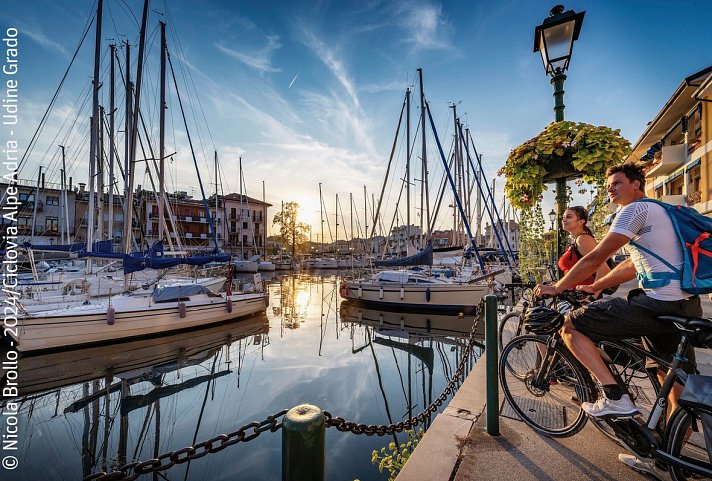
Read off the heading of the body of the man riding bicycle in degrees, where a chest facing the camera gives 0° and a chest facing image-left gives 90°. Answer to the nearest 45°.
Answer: approximately 90°

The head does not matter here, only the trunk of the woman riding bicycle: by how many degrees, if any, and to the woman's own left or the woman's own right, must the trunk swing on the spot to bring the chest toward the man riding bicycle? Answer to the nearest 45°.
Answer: approximately 90° to the woman's own left

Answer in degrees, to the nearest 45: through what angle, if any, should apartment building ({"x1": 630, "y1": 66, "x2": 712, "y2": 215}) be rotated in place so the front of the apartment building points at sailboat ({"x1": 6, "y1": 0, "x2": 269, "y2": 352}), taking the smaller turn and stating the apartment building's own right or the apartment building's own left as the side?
0° — it already faces it

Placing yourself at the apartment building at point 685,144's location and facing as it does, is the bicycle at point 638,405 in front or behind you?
in front

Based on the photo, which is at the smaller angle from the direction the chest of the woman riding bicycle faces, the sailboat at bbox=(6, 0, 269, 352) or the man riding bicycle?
the sailboat

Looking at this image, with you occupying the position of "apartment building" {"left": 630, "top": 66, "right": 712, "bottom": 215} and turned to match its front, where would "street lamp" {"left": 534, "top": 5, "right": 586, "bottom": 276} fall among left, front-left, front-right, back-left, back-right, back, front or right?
front-left

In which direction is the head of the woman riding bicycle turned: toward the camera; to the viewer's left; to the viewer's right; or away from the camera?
to the viewer's left

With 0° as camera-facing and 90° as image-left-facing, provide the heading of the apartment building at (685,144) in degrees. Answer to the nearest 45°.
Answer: approximately 45°

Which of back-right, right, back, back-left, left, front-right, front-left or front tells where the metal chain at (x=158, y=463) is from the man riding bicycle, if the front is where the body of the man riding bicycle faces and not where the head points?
front-left

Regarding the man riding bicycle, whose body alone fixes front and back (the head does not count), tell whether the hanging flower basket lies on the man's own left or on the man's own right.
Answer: on the man's own right

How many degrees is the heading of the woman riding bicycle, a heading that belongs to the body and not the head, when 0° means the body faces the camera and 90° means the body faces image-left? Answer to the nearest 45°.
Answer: approximately 90°

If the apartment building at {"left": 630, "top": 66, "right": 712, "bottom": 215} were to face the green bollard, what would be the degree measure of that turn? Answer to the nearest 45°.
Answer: approximately 45° to its left
